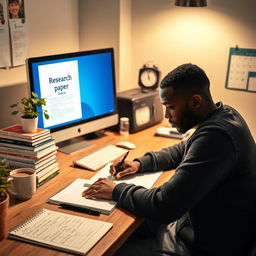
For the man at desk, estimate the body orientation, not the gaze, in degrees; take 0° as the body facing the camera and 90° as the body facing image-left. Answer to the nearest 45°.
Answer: approximately 90°

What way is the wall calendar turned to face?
toward the camera

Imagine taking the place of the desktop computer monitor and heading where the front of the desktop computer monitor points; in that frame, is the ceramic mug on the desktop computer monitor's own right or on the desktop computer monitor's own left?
on the desktop computer monitor's own right

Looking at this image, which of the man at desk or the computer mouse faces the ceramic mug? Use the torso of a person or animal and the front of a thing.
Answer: the man at desk

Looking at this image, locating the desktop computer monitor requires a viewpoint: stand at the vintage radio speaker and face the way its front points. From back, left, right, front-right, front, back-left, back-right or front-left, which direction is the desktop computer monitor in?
right

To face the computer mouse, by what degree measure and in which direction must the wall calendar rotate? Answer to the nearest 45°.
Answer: approximately 45° to its right

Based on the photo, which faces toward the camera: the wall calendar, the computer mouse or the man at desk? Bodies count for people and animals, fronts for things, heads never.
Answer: the wall calendar

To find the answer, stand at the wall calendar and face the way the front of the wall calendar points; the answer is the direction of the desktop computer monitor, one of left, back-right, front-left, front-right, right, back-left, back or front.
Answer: front-right

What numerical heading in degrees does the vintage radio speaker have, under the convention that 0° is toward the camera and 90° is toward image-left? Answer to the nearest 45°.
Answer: approximately 315°

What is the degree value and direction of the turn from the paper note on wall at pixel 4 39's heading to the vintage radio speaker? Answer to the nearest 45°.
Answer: approximately 45° to its left

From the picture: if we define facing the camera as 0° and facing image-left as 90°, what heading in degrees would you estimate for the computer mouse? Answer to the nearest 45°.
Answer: approximately 135°

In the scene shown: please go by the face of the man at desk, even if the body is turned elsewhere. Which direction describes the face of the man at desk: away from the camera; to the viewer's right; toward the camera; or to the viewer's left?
to the viewer's left

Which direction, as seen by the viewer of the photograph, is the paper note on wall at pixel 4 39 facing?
facing the viewer and to the right of the viewer

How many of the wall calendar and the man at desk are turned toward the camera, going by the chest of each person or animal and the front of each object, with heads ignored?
1

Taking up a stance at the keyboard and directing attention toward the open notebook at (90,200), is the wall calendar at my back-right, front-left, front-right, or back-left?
back-left
